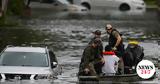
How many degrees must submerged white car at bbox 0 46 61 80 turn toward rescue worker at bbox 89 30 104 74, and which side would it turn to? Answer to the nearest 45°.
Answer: approximately 135° to its left

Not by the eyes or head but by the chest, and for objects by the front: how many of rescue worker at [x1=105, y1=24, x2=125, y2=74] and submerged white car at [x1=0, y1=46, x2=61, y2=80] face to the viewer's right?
0

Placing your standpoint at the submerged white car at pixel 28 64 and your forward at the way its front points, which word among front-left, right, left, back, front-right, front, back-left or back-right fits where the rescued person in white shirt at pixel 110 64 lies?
back-left

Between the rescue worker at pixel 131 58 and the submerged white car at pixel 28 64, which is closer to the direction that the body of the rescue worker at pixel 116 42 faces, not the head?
the submerged white car

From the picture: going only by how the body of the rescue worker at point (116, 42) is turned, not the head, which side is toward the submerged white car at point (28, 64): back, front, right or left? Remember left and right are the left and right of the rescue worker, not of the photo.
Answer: front

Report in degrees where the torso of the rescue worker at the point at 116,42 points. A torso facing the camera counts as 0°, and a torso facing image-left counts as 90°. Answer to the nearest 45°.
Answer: approximately 45°

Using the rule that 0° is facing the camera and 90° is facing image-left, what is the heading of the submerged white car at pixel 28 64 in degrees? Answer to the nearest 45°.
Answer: approximately 45°

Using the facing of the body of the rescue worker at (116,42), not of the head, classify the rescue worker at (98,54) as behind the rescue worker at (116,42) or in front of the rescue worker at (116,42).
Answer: in front

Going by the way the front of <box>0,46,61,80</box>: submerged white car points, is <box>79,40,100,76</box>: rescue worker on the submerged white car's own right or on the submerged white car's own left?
on the submerged white car's own left
